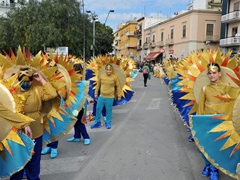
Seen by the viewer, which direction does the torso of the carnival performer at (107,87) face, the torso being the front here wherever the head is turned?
toward the camera

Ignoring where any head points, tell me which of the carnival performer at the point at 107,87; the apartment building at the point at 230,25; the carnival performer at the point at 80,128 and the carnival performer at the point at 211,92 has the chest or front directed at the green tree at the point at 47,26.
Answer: the apartment building

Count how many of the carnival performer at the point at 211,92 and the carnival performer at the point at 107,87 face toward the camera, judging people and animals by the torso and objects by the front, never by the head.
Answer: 2

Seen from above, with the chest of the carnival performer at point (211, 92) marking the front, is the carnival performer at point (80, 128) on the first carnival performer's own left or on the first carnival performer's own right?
on the first carnival performer's own right

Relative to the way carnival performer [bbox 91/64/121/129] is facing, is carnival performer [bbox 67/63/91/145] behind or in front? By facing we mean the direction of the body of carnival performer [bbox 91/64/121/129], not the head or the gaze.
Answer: in front

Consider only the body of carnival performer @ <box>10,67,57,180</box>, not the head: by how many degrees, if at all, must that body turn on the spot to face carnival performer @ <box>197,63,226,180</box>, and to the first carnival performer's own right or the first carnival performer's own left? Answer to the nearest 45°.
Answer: approximately 135° to the first carnival performer's own left

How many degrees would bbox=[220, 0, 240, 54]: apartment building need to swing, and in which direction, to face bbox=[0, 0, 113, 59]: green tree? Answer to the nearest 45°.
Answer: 0° — it already faces it

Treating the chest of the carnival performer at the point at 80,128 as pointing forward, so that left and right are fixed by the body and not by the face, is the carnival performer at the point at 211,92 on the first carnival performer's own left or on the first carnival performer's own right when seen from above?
on the first carnival performer's own left

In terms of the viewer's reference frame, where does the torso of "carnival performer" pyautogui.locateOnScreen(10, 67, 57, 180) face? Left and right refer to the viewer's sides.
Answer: facing the viewer and to the left of the viewer

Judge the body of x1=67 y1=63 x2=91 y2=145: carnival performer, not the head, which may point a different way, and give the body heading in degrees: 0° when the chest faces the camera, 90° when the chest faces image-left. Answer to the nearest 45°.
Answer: approximately 45°

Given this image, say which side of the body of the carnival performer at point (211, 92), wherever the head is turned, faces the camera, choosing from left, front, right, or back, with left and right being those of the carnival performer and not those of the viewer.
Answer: front

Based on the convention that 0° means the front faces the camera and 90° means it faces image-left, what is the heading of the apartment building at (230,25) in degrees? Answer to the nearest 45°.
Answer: approximately 45°

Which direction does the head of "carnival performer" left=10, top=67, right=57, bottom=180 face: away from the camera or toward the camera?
toward the camera

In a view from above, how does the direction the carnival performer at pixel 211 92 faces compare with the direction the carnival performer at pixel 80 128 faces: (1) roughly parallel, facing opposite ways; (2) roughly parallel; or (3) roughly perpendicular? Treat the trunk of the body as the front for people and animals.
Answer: roughly parallel

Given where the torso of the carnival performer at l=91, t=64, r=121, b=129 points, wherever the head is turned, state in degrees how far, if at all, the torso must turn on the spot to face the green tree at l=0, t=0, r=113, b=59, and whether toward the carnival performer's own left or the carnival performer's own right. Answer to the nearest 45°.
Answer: approximately 180°
